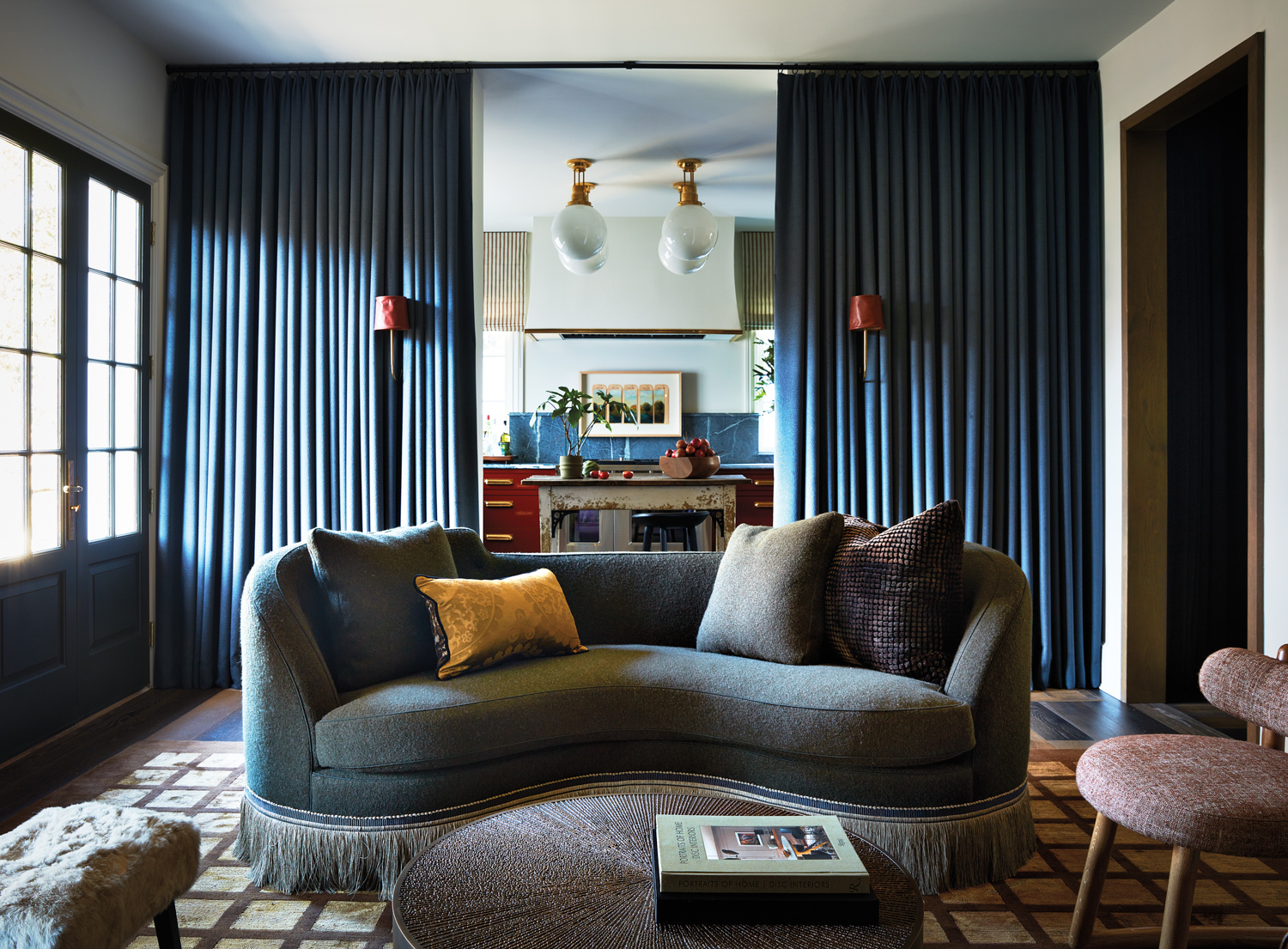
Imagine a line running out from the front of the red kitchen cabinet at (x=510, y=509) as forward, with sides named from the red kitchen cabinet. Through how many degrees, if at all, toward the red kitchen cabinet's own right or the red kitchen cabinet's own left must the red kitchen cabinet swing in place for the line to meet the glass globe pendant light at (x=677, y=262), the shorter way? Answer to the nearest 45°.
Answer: approximately 45° to the red kitchen cabinet's own left

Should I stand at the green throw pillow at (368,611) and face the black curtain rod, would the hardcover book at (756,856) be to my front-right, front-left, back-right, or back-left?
back-right

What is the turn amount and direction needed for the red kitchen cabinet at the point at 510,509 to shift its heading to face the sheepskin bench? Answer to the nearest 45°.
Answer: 0° — it already faces it

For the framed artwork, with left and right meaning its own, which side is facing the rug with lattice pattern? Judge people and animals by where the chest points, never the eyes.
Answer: front

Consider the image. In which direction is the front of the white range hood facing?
toward the camera

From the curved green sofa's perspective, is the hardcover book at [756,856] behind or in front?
in front

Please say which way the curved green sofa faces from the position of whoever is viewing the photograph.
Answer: facing the viewer

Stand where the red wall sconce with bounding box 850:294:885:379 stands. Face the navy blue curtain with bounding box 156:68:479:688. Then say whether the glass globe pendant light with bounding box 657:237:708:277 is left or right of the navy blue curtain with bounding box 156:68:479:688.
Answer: right

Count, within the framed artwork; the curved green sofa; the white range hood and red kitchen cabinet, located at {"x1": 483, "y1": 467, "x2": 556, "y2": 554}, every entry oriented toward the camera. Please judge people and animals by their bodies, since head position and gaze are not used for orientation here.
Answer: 4

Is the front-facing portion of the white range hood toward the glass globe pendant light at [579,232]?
yes

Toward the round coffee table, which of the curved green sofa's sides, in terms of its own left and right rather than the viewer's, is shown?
front

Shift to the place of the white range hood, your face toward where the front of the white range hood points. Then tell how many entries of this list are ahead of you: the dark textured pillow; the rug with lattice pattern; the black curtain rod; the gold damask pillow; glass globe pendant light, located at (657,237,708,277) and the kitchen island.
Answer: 6

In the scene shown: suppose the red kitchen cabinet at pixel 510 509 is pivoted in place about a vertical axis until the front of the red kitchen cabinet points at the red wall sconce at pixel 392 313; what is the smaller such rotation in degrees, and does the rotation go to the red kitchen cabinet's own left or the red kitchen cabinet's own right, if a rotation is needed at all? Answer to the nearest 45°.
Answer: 0° — it already faces it
